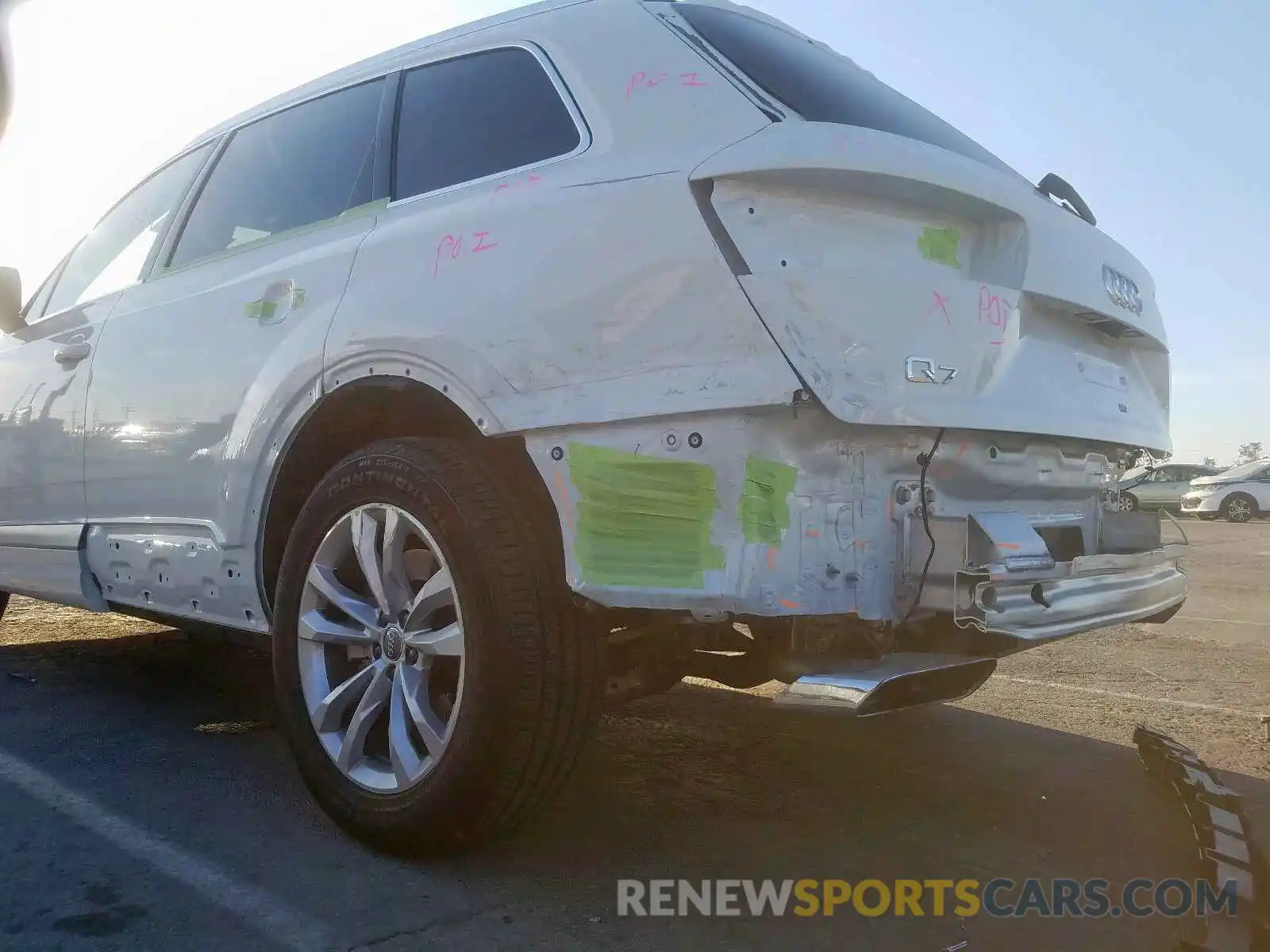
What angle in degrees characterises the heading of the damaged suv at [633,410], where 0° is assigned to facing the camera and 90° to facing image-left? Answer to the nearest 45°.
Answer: approximately 135°

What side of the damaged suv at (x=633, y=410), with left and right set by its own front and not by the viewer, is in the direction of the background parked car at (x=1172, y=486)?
right

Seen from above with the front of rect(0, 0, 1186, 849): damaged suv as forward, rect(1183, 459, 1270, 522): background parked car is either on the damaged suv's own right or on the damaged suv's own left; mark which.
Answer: on the damaged suv's own right

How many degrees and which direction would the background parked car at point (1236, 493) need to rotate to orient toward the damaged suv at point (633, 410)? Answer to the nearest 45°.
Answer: approximately 45° to its left

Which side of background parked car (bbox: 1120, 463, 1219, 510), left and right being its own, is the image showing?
left

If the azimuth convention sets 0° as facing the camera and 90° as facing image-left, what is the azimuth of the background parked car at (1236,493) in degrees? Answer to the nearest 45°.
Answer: approximately 45°

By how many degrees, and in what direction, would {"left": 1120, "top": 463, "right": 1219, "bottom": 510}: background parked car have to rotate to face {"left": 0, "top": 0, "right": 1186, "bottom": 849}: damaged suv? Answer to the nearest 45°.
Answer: approximately 90° to its left
